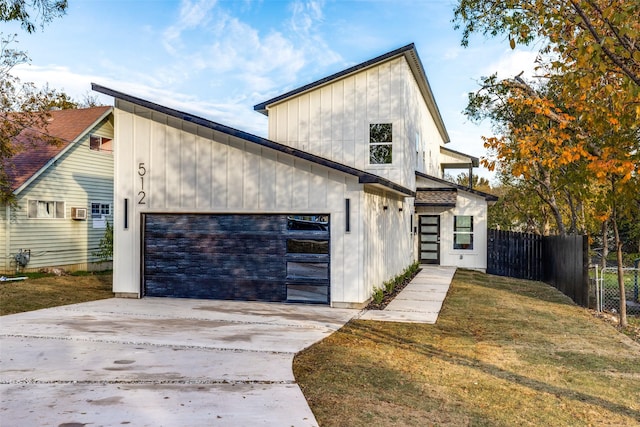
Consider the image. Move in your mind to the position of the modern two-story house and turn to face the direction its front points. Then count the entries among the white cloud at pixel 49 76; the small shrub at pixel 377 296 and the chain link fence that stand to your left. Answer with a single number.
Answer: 2

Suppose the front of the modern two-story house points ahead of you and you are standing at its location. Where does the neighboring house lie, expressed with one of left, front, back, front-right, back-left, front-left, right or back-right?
back-right

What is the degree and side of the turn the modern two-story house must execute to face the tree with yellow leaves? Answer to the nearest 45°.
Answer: approximately 45° to its left

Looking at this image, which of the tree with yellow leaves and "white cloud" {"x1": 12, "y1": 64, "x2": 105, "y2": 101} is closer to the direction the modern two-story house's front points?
the tree with yellow leaves

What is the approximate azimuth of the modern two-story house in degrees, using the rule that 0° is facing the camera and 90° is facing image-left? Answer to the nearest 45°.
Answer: approximately 0°

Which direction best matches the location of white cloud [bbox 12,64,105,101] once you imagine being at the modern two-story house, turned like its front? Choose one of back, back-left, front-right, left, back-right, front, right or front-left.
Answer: back-right

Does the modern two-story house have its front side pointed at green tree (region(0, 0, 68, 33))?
no

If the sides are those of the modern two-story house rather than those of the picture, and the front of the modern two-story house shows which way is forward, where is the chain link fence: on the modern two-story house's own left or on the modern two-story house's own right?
on the modern two-story house's own left

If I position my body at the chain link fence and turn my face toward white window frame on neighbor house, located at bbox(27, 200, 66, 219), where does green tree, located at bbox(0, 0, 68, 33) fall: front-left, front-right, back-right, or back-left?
front-left

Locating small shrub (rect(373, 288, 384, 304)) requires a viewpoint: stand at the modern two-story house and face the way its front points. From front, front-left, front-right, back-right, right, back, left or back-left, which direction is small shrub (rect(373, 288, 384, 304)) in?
left

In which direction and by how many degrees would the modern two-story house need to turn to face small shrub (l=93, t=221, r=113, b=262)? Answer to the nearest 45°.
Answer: approximately 135° to its right

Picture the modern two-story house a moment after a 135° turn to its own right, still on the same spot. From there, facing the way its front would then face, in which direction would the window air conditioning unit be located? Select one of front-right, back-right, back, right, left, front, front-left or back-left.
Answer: front

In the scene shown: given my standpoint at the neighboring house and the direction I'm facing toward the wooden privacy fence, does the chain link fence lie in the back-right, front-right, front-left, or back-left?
front-right

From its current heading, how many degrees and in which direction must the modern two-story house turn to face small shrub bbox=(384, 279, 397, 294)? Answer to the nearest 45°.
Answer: approximately 90° to its left

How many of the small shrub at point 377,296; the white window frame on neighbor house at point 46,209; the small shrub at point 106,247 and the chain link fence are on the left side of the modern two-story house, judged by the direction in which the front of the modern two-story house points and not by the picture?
2

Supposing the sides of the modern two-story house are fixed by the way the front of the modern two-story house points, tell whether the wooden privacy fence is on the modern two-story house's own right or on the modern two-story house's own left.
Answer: on the modern two-story house's own left

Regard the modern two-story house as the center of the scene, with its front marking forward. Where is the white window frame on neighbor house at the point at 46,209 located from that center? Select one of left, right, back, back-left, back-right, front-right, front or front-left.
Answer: back-right
